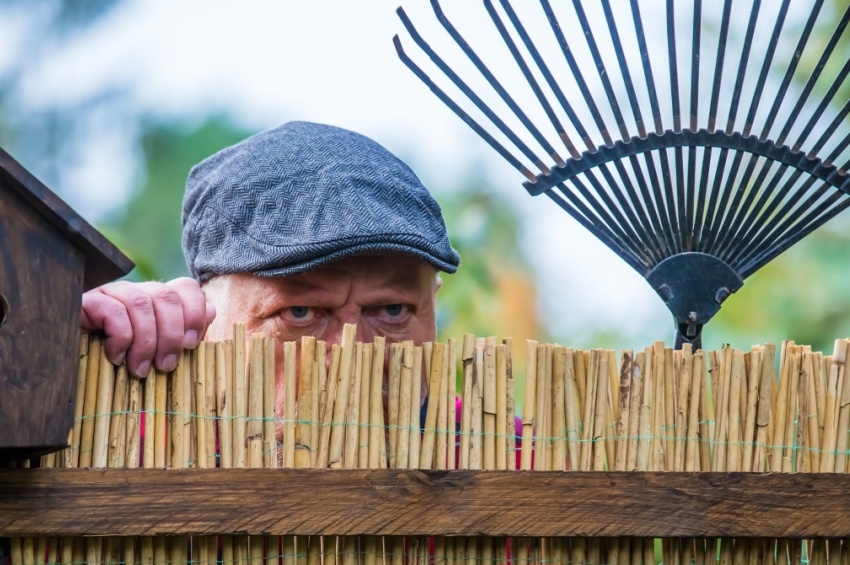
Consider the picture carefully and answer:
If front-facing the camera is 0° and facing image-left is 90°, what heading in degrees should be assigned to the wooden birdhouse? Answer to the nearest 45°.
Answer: approximately 0°

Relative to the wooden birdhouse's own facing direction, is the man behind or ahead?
behind
